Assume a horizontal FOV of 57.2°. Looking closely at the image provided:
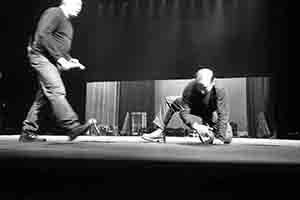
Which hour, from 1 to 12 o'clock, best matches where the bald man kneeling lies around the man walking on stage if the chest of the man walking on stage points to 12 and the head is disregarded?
The bald man kneeling is roughly at 12 o'clock from the man walking on stage.

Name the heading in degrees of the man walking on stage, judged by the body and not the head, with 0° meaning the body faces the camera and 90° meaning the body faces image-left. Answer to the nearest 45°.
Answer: approximately 270°

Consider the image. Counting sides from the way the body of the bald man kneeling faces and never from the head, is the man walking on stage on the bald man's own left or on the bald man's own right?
on the bald man's own right
